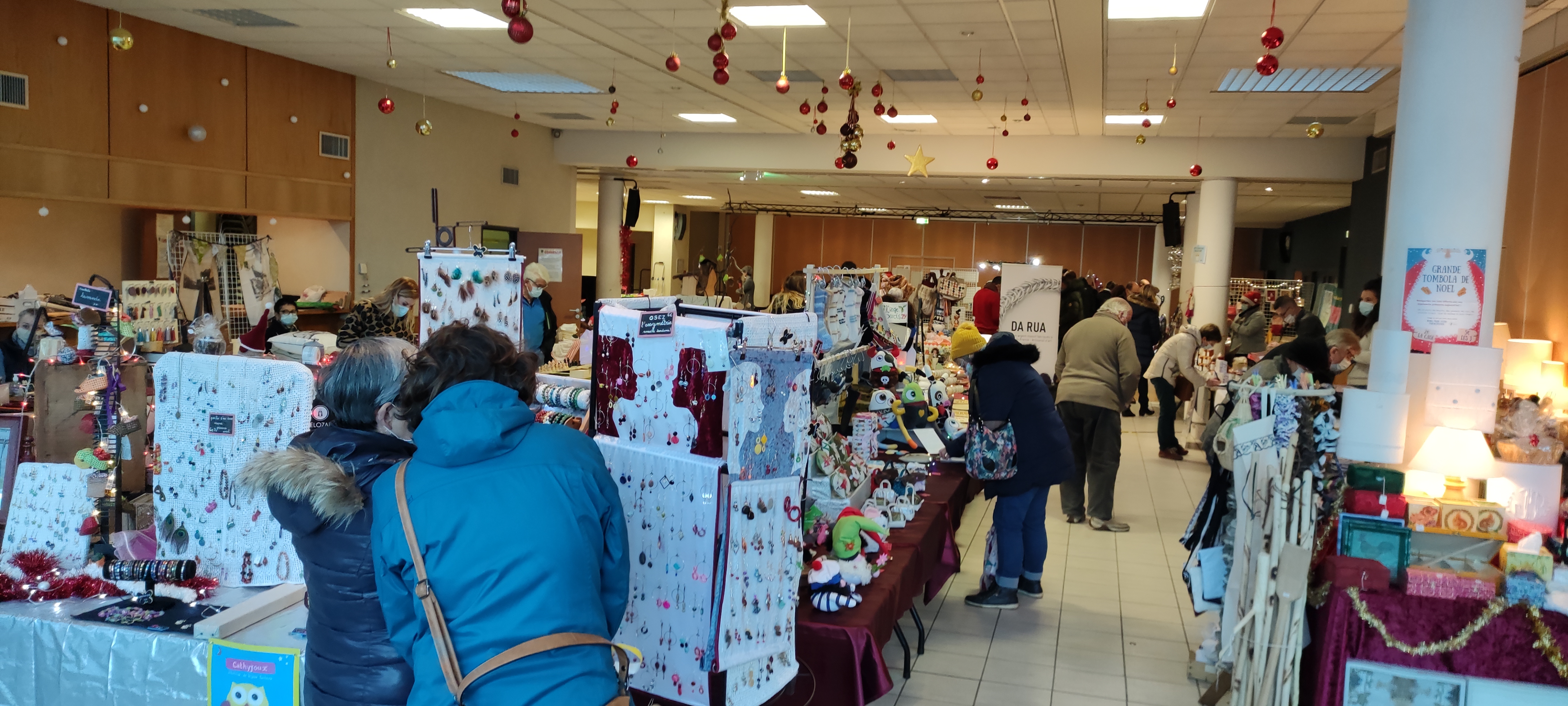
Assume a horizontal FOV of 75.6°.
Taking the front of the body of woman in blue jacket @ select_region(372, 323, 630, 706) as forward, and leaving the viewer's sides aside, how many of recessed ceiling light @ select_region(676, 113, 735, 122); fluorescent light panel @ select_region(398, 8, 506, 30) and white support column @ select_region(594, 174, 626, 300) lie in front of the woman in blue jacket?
3

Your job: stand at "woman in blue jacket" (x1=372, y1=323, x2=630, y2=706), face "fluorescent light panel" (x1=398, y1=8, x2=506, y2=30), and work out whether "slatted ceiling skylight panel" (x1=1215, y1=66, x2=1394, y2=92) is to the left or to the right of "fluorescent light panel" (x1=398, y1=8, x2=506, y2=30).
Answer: right

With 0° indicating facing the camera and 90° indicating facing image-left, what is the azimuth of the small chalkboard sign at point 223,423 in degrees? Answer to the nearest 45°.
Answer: approximately 0°

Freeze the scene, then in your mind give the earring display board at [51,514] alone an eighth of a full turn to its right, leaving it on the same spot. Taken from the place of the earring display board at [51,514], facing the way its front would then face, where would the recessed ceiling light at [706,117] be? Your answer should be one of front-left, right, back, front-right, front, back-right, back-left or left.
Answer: back

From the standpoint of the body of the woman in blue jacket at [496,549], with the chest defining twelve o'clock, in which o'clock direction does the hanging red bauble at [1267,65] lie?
The hanging red bauble is roughly at 2 o'clock from the woman in blue jacket.

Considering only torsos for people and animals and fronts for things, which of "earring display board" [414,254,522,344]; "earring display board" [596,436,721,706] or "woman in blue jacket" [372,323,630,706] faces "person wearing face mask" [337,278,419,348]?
the woman in blue jacket

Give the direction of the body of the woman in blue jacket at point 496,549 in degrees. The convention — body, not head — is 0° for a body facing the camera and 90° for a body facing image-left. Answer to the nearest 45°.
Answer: approximately 180°

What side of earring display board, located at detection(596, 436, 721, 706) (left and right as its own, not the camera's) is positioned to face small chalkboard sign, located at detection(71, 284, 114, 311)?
right

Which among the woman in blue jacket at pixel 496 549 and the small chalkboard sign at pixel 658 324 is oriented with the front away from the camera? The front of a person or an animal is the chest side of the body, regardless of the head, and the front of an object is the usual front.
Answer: the woman in blue jacket
